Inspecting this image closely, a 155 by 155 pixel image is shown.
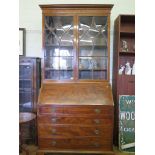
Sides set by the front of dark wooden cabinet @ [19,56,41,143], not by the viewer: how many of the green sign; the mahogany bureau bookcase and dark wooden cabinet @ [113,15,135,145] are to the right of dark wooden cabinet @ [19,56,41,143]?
0

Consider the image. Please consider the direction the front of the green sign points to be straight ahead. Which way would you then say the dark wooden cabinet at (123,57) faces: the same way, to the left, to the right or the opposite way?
the same way

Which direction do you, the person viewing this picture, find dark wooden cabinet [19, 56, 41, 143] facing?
facing the viewer

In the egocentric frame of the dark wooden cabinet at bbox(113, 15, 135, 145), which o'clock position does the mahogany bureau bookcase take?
The mahogany bureau bookcase is roughly at 2 o'clock from the dark wooden cabinet.

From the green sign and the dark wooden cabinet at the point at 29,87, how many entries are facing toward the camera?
2

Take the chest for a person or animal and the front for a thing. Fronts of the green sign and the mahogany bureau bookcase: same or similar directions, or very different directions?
same or similar directions

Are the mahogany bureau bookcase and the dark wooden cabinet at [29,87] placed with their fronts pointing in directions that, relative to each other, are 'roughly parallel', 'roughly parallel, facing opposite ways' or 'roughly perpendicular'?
roughly parallel

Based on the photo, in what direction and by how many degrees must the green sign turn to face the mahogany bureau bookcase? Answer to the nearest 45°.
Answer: approximately 45° to its right

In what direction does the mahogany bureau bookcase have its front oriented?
toward the camera

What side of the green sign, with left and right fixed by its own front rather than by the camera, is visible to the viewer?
front

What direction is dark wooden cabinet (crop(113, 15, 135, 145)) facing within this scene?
toward the camera

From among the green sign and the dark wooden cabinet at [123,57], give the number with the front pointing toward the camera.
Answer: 2

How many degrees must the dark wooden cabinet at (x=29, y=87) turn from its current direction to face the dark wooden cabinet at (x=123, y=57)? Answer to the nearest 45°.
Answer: approximately 90° to its left

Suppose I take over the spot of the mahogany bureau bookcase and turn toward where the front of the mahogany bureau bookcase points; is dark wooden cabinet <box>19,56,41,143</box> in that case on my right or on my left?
on my right

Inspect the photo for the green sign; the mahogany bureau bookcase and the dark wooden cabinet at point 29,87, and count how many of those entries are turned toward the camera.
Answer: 3

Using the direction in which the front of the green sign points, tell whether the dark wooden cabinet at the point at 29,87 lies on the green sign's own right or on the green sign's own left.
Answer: on the green sign's own right
